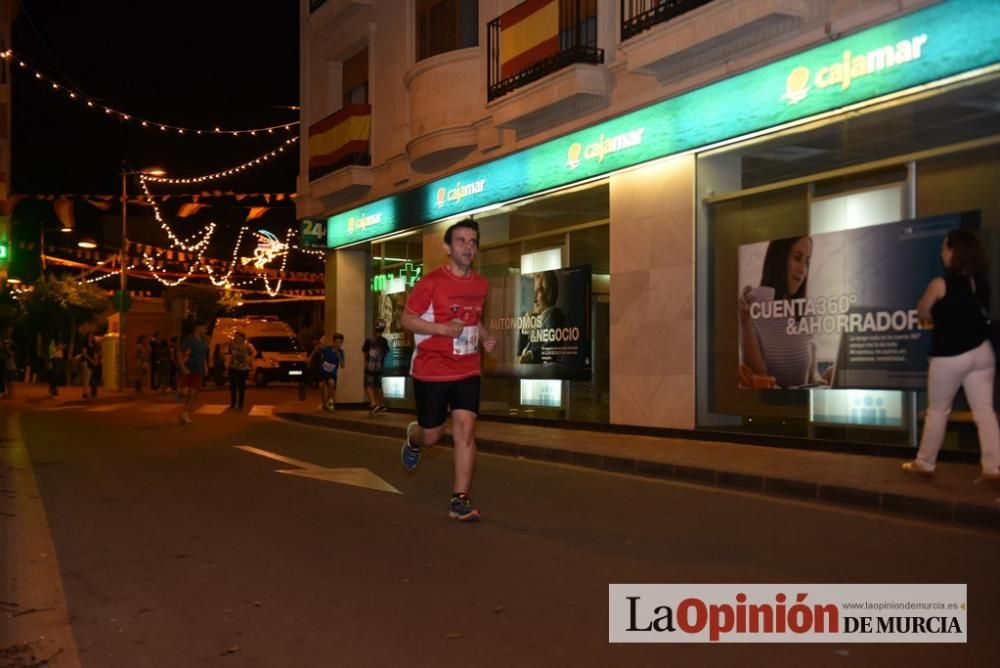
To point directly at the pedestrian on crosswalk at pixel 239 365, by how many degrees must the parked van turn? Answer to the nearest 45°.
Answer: approximately 45° to its right

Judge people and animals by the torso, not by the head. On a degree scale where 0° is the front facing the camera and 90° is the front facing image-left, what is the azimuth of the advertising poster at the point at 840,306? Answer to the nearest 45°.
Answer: approximately 45°

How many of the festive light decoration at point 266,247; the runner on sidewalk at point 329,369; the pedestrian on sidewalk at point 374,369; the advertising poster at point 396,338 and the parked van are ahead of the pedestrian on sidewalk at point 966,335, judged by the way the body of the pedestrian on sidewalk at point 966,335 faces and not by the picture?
5

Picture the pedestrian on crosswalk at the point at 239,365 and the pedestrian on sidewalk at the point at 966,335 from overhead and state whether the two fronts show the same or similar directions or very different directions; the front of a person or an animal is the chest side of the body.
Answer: very different directions

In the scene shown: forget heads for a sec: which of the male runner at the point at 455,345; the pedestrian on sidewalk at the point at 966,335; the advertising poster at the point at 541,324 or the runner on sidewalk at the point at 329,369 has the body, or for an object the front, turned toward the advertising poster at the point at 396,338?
the pedestrian on sidewalk at the point at 966,335

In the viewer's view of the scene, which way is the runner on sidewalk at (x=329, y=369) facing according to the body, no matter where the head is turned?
toward the camera

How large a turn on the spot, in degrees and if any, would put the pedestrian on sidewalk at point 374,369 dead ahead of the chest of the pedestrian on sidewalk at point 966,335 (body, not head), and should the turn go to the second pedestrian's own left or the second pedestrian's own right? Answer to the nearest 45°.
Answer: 0° — they already face them

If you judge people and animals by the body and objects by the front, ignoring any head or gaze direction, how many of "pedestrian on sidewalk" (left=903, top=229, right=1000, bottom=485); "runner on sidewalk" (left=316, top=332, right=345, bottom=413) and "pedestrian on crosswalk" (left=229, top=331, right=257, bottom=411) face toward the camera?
2

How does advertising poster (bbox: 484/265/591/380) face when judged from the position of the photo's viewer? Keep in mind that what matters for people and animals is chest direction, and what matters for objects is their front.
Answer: facing the viewer and to the left of the viewer

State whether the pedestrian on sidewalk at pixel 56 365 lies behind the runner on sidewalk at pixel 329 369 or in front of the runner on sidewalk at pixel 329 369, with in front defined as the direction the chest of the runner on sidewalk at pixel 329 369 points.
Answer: behind

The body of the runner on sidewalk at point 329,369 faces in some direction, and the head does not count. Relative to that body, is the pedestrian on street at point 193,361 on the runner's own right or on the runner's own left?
on the runner's own right

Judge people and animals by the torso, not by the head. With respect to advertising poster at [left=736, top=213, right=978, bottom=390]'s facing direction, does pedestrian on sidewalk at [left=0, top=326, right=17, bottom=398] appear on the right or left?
on its right

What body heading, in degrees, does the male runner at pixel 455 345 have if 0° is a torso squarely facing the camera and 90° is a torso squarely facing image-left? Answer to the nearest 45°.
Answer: approximately 315°

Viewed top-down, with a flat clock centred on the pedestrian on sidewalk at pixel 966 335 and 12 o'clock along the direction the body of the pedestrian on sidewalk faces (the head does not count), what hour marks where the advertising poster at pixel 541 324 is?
The advertising poster is roughly at 12 o'clock from the pedestrian on sidewalk.
